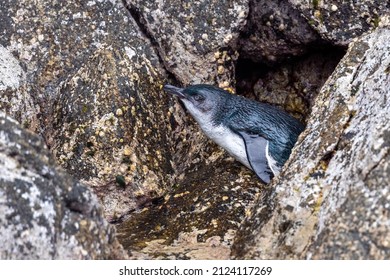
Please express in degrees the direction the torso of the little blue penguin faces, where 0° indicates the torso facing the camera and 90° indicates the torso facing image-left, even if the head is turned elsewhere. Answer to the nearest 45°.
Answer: approximately 90°

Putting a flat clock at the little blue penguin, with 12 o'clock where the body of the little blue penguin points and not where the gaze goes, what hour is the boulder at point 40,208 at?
The boulder is roughly at 10 o'clock from the little blue penguin.

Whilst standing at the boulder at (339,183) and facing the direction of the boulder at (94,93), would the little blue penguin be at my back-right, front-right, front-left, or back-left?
front-right

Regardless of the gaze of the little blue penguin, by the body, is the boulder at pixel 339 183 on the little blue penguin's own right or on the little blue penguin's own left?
on the little blue penguin's own left
